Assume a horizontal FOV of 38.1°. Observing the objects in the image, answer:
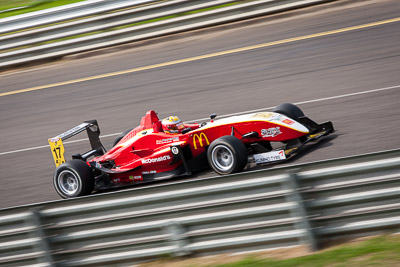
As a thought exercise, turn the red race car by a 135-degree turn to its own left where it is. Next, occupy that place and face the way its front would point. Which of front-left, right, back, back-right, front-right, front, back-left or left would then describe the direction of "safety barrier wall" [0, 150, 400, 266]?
back

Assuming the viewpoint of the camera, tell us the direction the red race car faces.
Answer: facing the viewer and to the right of the viewer

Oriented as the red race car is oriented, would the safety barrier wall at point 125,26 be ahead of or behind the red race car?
behind
